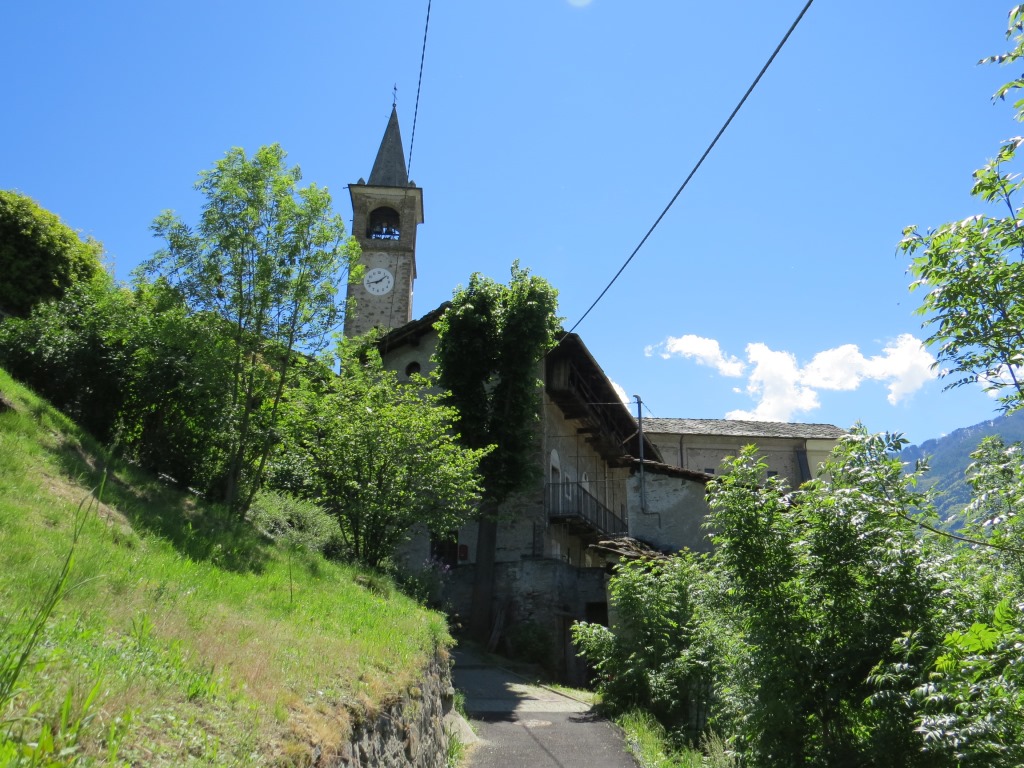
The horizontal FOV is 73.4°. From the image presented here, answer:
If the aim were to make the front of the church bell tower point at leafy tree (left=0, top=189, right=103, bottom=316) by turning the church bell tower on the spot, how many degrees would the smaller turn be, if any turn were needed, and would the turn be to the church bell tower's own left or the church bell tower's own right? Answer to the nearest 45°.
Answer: approximately 45° to the church bell tower's own right

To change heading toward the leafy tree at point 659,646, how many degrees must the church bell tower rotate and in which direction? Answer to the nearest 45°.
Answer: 0° — it already faces it

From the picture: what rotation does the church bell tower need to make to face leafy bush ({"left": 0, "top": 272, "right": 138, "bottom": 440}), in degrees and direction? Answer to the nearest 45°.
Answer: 0° — it already faces it

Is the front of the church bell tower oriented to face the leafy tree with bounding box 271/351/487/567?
yes

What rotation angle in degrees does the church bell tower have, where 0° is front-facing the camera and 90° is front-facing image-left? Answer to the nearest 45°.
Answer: approximately 0°

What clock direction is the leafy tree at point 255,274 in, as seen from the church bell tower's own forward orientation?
The leafy tree is roughly at 12 o'clock from the church bell tower.

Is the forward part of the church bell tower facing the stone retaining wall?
yes

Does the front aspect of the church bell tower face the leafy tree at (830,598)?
yes

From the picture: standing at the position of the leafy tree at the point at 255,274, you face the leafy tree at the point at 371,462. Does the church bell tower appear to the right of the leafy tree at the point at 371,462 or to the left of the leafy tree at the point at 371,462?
left
